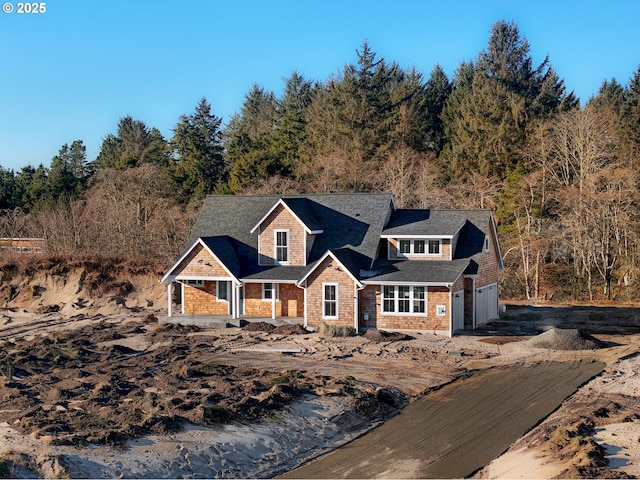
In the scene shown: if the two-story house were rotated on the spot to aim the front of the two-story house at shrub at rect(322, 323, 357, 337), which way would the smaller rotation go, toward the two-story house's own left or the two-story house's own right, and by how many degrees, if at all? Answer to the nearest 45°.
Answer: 0° — it already faces it

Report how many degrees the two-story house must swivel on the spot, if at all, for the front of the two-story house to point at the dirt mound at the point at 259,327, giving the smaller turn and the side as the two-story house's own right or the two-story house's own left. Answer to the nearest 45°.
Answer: approximately 90° to the two-story house's own right

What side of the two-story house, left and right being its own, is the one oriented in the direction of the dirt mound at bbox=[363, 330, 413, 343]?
front

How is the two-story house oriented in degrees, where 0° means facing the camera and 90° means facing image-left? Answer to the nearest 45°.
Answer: approximately 0°

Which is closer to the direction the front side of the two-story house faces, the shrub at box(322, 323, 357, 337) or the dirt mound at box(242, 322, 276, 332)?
the shrub

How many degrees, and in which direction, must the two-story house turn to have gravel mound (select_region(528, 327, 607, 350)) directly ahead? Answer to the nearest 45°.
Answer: approximately 45° to its left

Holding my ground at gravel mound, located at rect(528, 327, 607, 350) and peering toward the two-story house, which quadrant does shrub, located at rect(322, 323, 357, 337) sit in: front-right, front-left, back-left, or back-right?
front-left
